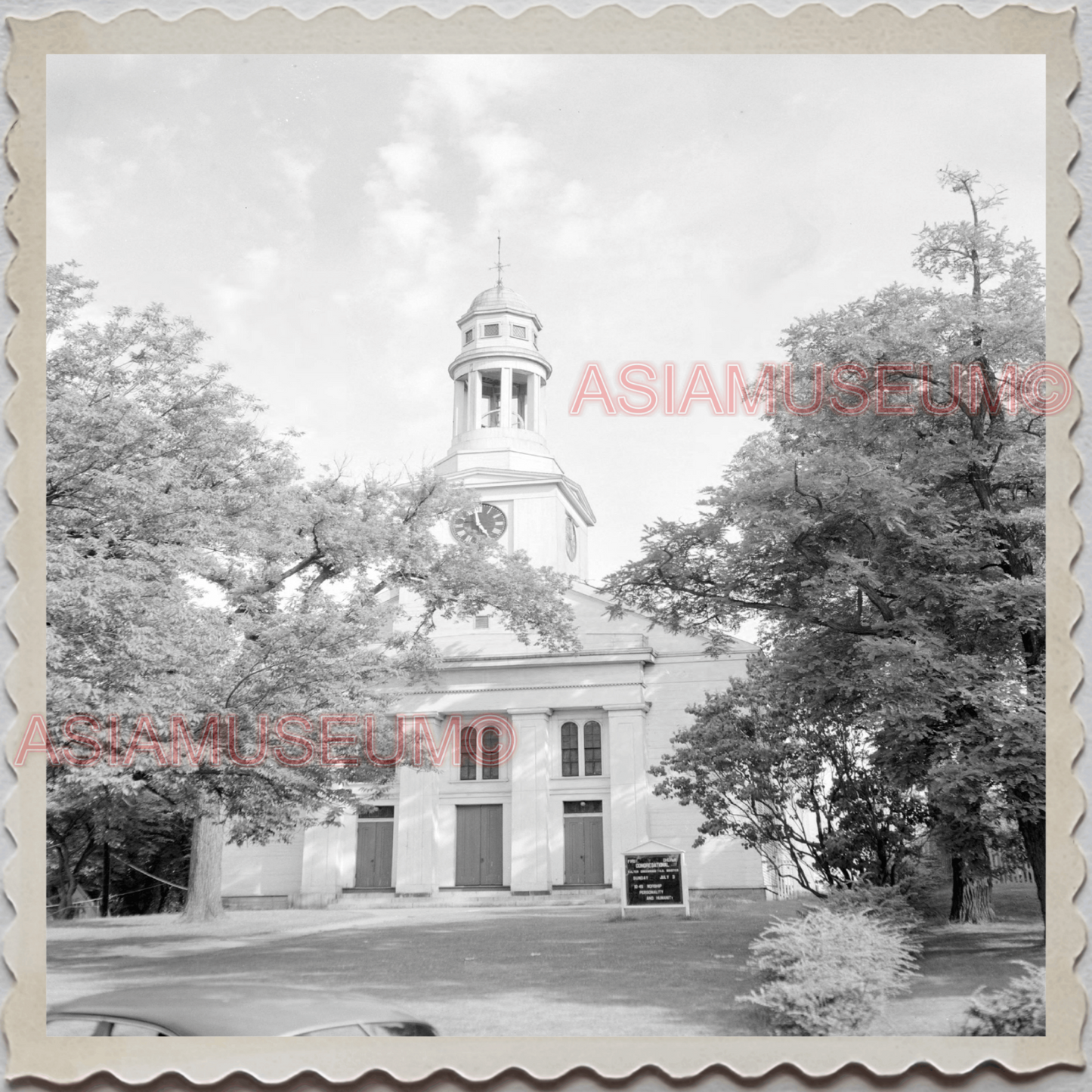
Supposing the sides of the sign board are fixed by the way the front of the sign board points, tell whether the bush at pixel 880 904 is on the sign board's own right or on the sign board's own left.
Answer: on the sign board's own left

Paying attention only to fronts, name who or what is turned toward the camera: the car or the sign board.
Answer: the sign board

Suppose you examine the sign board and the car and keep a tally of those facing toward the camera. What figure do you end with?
1

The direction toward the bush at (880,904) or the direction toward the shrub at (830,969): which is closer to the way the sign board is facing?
the shrub

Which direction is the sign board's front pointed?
toward the camera

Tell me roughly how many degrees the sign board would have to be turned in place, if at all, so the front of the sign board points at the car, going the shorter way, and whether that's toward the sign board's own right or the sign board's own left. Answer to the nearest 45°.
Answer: approximately 45° to the sign board's own right
